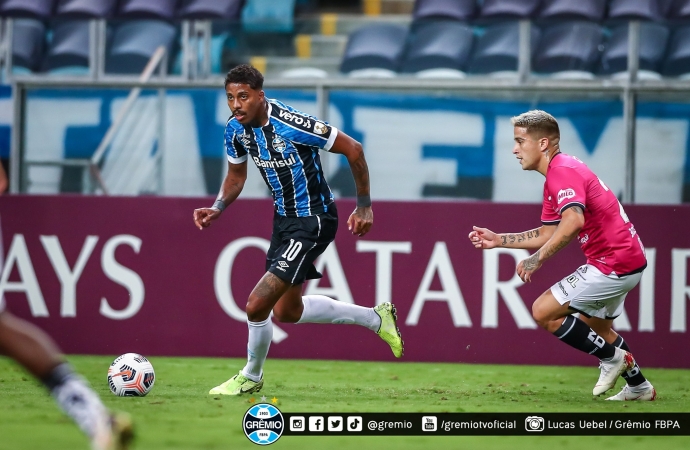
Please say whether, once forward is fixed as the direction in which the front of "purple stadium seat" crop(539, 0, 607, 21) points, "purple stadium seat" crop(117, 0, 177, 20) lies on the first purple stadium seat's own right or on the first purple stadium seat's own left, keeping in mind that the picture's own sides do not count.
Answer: on the first purple stadium seat's own right

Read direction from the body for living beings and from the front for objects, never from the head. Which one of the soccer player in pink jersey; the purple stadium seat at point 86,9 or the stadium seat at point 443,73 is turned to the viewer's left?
the soccer player in pink jersey

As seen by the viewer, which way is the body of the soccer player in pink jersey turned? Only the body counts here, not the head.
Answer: to the viewer's left

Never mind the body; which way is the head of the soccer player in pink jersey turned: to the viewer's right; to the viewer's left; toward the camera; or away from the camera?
to the viewer's left

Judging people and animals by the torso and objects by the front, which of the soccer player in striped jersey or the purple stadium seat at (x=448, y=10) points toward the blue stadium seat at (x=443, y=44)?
the purple stadium seat at (x=448, y=10)

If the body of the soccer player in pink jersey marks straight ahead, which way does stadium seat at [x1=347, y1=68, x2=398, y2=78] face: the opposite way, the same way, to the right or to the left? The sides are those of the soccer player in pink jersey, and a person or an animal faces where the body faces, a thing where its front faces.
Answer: to the left
